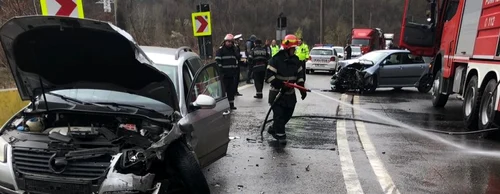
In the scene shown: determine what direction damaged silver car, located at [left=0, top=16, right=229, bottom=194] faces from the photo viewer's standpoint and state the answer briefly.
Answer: facing the viewer and to the left of the viewer

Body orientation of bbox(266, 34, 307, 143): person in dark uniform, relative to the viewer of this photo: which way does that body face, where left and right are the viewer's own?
facing the viewer and to the right of the viewer

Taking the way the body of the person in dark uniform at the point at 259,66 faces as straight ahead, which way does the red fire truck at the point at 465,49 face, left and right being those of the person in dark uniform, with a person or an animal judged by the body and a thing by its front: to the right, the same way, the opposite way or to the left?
the same way

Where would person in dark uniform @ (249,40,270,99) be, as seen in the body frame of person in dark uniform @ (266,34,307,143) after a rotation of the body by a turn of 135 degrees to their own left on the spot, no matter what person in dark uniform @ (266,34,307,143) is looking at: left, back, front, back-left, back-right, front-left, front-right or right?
front

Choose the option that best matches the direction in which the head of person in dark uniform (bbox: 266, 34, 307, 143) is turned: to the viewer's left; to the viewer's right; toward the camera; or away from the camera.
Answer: toward the camera

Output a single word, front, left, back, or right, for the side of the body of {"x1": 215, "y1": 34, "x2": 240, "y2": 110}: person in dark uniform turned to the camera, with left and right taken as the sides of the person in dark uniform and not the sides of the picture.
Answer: front

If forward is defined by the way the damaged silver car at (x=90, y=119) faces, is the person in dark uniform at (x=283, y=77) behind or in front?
behind
